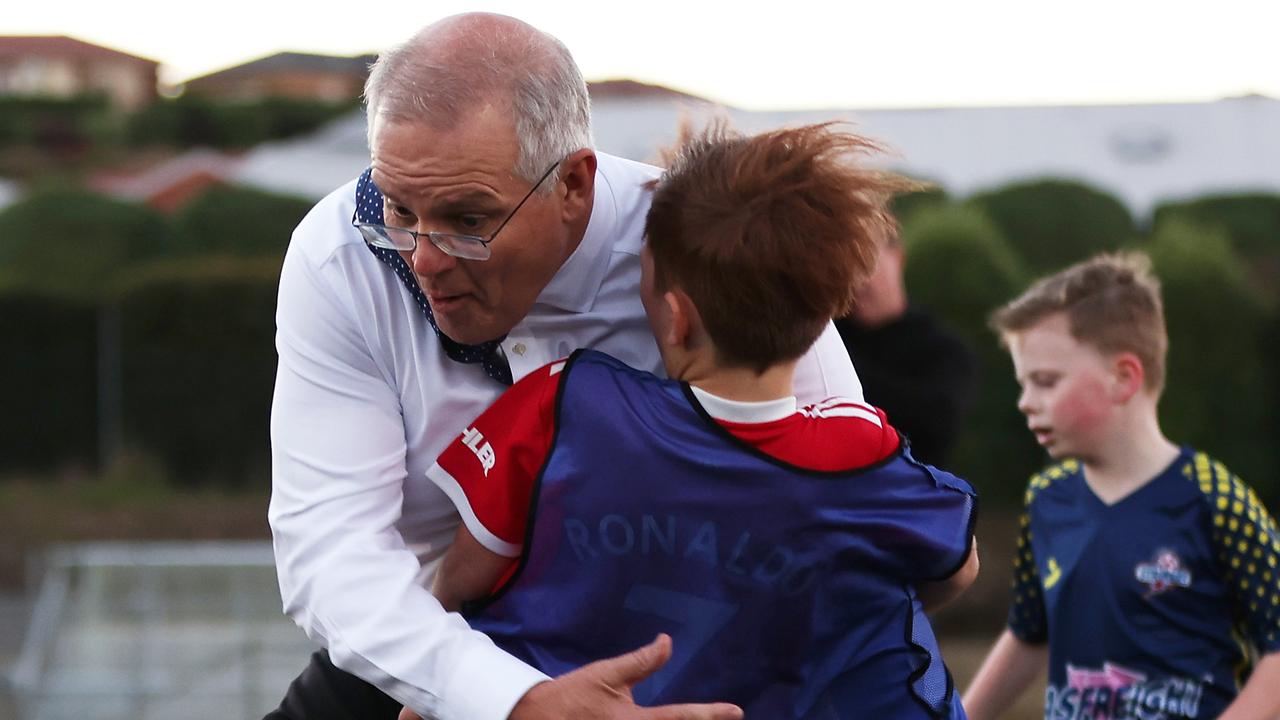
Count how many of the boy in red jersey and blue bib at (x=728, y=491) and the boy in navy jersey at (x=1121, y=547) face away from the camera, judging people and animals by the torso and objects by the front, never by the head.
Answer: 1

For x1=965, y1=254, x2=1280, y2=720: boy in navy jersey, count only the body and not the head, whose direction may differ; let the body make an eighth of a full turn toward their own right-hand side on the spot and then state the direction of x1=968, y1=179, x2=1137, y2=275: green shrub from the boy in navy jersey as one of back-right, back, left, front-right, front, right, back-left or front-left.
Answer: right

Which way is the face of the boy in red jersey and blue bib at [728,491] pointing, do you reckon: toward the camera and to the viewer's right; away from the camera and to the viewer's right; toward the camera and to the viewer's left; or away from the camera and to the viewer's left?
away from the camera and to the viewer's left

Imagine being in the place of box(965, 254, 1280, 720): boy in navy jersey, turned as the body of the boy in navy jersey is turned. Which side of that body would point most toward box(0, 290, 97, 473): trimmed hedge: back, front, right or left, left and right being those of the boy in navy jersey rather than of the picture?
right

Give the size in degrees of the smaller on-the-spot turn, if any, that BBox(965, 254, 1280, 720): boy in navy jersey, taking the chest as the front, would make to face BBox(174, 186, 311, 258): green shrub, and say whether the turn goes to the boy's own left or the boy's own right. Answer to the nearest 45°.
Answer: approximately 90° to the boy's own right

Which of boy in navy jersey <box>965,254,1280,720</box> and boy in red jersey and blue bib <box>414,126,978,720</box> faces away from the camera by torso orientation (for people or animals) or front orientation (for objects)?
boy in red jersey and blue bib <box>414,126,978,720</box>

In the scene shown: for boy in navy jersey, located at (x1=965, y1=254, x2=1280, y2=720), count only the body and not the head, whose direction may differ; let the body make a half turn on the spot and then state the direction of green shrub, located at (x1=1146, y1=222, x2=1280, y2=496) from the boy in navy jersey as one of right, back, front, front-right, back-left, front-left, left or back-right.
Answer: front-left

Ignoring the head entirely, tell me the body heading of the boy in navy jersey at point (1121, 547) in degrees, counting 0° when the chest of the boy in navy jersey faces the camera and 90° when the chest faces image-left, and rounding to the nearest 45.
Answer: approximately 45°

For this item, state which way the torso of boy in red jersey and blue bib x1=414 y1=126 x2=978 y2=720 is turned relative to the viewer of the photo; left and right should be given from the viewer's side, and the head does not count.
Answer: facing away from the viewer

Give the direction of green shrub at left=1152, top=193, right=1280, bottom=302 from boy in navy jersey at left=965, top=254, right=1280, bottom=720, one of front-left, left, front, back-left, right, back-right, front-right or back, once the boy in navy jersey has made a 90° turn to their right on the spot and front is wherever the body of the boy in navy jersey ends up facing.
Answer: front-right

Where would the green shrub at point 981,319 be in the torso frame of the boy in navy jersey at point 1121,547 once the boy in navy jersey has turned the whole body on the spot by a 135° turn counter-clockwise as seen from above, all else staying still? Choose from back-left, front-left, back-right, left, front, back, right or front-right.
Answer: left

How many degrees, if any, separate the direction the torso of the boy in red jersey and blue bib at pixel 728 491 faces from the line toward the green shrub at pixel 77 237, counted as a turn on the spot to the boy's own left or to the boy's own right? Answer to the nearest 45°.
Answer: approximately 45° to the boy's own left
